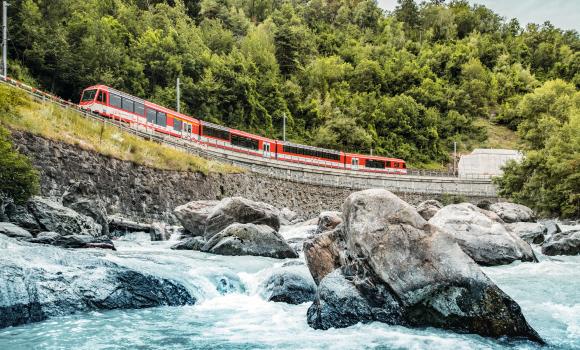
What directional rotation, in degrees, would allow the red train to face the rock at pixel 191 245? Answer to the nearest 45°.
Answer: approximately 45° to its left

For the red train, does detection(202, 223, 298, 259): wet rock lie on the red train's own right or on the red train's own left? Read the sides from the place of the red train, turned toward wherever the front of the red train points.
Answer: on the red train's own left

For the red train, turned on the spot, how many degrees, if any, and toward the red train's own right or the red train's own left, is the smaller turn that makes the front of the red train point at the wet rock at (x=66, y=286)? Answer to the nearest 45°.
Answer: approximately 45° to the red train's own left

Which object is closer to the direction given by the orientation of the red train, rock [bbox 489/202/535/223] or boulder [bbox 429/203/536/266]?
the boulder

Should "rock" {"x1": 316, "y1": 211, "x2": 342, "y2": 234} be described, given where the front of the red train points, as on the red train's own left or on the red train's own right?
on the red train's own left

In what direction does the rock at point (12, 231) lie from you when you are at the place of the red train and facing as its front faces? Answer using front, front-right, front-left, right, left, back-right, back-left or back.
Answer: front-left

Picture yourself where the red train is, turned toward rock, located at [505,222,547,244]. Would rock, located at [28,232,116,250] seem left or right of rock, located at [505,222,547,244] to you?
right

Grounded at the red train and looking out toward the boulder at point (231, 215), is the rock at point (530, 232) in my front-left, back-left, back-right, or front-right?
front-left

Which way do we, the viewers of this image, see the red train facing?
facing the viewer and to the left of the viewer

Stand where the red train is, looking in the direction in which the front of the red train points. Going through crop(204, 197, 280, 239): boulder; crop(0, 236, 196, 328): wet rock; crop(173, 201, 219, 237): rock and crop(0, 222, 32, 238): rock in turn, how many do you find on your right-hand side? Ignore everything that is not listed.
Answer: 0

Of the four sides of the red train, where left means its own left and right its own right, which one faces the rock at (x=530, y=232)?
left

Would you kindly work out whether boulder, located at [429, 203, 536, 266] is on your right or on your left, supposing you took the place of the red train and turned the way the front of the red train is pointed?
on your left

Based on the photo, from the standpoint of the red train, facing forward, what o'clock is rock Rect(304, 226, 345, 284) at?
The rock is roughly at 10 o'clock from the red train.

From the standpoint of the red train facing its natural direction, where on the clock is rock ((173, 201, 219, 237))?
The rock is roughly at 10 o'clock from the red train.

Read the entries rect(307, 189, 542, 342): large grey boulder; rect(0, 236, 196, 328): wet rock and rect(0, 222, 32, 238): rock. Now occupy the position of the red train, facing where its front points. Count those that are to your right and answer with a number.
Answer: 0

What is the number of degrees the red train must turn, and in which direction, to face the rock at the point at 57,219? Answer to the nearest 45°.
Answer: approximately 45° to its left

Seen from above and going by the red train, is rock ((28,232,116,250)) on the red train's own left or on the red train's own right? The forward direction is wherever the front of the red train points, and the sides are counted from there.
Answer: on the red train's own left

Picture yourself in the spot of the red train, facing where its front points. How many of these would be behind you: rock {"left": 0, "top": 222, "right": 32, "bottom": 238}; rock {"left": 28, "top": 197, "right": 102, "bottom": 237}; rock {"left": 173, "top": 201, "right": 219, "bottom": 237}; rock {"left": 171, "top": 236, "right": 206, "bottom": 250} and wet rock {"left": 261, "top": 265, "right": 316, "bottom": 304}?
0

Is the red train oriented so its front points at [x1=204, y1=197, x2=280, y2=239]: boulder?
no
